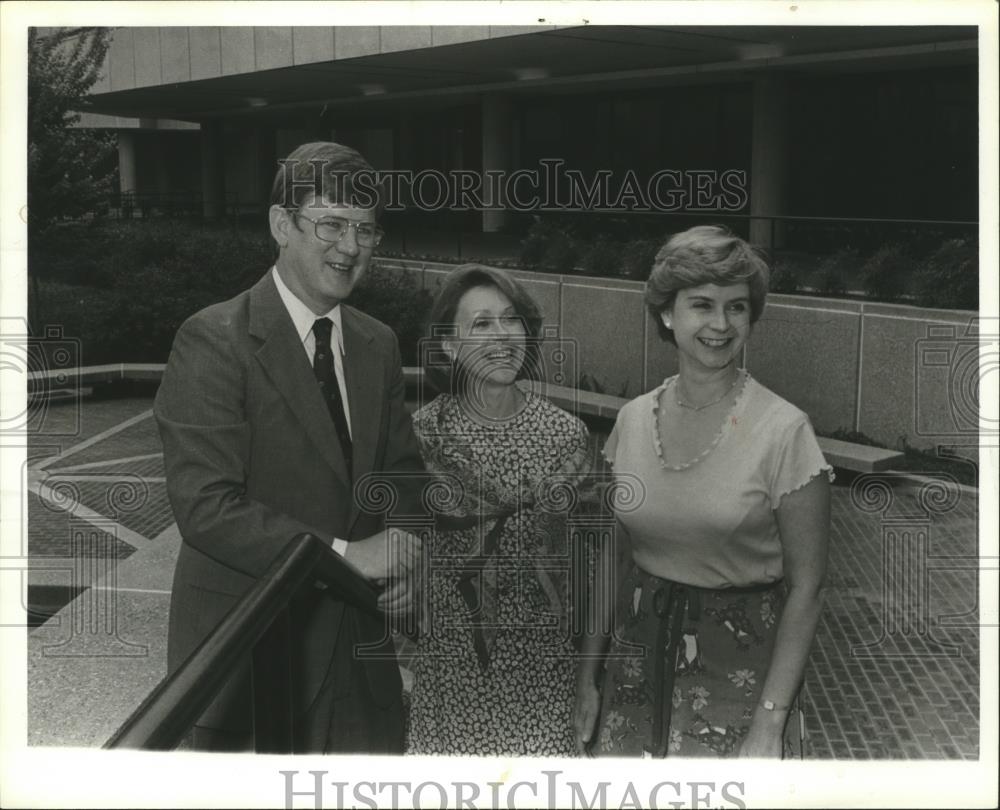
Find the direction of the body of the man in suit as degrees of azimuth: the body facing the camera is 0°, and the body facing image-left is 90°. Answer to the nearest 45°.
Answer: approximately 315°

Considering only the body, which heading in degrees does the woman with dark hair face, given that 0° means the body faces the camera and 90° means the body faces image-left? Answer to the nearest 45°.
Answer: approximately 0°

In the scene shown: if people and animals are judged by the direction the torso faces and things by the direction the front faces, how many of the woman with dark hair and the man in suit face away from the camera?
0

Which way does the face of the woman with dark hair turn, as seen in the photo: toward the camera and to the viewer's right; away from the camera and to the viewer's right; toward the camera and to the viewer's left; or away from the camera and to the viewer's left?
toward the camera and to the viewer's right
